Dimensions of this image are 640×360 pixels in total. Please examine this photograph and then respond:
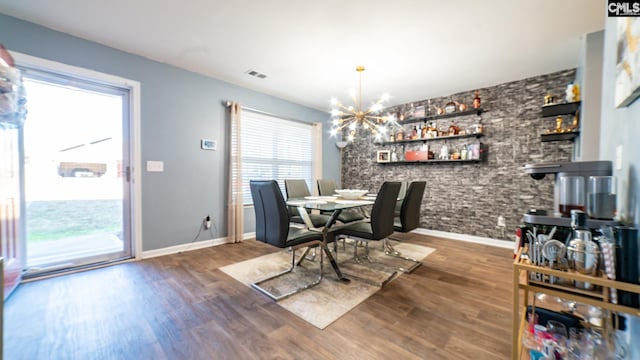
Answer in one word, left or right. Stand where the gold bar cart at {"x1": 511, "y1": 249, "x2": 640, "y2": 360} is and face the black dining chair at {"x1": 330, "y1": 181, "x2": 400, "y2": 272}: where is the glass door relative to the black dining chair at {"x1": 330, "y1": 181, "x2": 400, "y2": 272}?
left

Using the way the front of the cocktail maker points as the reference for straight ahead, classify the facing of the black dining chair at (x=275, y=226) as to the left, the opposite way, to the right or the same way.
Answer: to the right

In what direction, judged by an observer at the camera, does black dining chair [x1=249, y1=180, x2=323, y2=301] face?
facing away from the viewer and to the right of the viewer

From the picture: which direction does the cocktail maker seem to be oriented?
to the viewer's left

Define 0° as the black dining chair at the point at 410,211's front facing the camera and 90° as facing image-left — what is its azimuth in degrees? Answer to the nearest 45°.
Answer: approximately 135°

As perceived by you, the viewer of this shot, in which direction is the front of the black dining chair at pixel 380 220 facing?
facing away from the viewer and to the left of the viewer

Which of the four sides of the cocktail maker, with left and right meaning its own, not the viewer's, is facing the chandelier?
front

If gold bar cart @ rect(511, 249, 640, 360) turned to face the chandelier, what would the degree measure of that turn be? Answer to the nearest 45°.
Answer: approximately 90° to its right

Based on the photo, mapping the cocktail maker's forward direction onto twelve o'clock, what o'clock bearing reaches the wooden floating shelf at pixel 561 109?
The wooden floating shelf is roughly at 3 o'clock from the cocktail maker.

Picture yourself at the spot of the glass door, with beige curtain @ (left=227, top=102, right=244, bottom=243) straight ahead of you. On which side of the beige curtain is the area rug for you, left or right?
right
